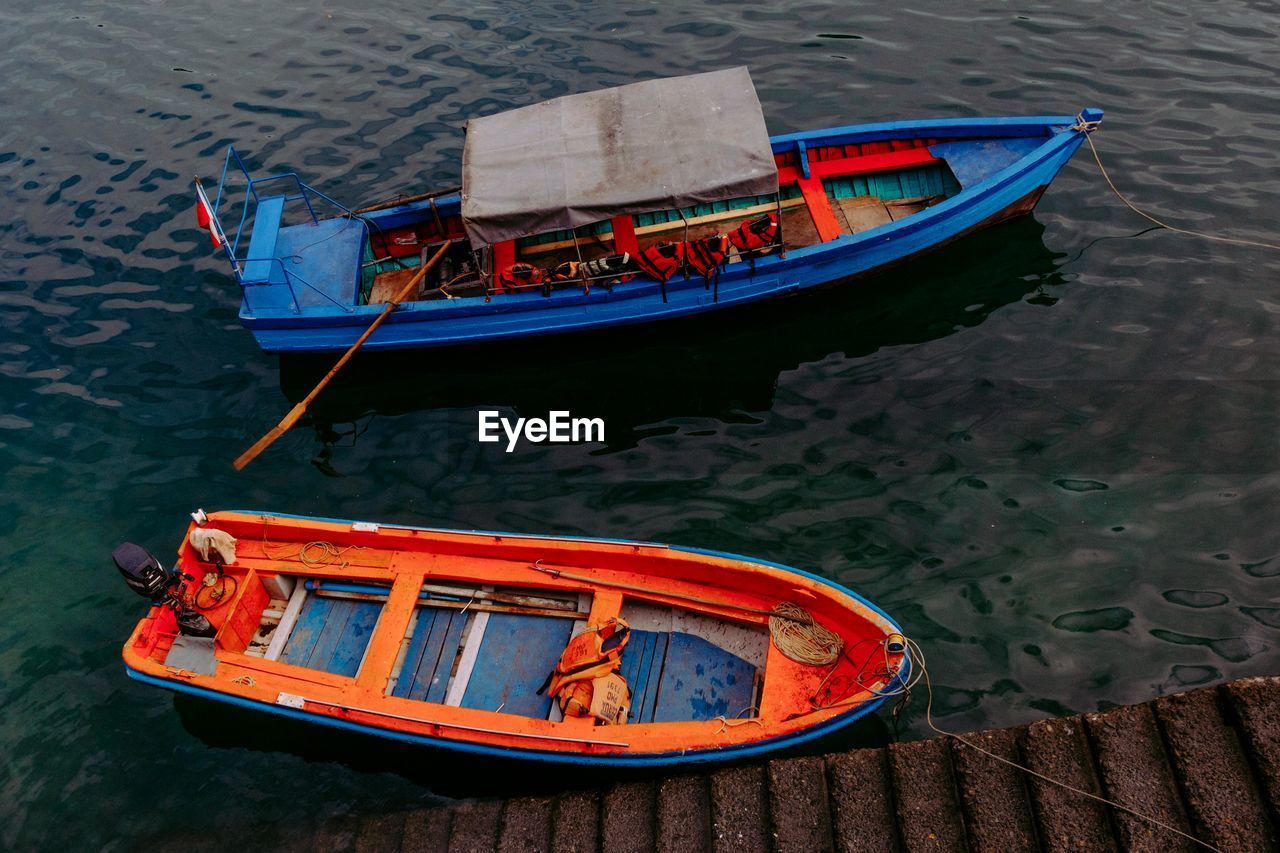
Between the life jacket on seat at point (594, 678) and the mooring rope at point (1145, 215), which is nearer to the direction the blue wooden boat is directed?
the mooring rope

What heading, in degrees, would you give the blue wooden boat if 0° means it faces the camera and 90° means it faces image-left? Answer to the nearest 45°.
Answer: approximately 270°

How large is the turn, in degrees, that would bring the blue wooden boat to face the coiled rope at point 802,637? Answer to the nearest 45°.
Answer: approximately 90° to its right

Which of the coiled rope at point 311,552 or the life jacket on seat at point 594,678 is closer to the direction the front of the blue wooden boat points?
the life jacket on seat

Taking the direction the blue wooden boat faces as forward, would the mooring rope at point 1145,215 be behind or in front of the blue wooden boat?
in front

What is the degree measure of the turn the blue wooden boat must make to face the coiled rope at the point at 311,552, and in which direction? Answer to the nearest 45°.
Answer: approximately 135° to its right

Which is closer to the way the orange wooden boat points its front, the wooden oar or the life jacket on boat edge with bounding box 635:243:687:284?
the life jacket on boat edge

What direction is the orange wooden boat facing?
to the viewer's right

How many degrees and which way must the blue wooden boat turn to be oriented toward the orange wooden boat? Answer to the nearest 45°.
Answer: approximately 90° to its right

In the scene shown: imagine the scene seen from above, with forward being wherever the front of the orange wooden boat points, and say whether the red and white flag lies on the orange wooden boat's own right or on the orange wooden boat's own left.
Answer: on the orange wooden boat's own left

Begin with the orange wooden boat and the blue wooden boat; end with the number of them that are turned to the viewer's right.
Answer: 2

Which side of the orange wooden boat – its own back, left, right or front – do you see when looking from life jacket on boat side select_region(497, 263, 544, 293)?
left

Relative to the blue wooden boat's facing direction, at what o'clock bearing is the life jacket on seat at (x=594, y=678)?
The life jacket on seat is roughly at 3 o'clock from the blue wooden boat.
